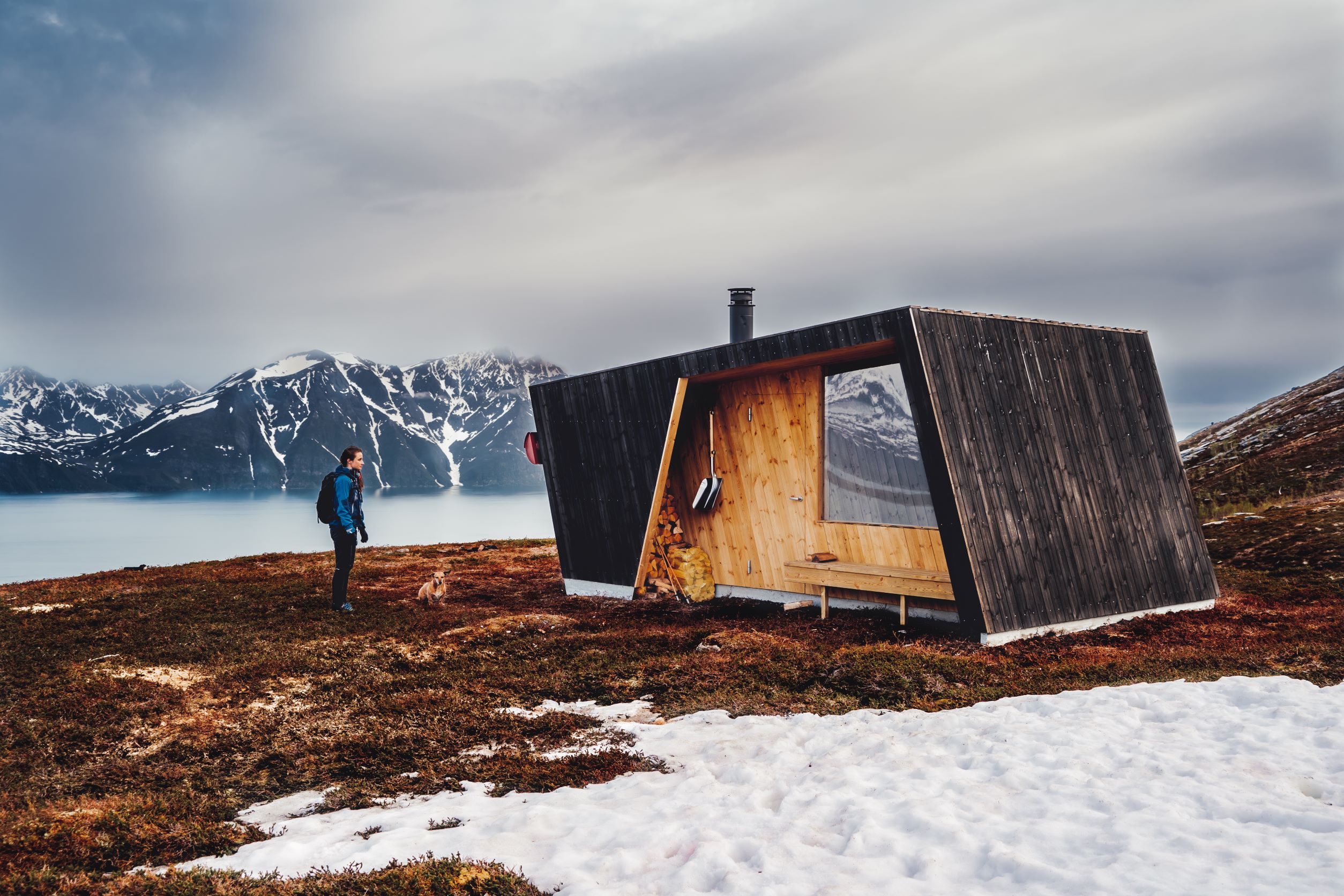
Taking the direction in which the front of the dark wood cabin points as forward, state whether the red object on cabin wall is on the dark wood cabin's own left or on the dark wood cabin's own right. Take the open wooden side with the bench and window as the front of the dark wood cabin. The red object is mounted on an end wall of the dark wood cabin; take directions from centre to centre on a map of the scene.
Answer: on the dark wood cabin's own right

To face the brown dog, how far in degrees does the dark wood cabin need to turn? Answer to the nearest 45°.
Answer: approximately 45° to its right

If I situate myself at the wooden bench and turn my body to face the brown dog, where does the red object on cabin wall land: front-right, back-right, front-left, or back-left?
front-right

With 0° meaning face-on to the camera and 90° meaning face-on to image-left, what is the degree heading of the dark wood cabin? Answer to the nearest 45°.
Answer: approximately 45°
